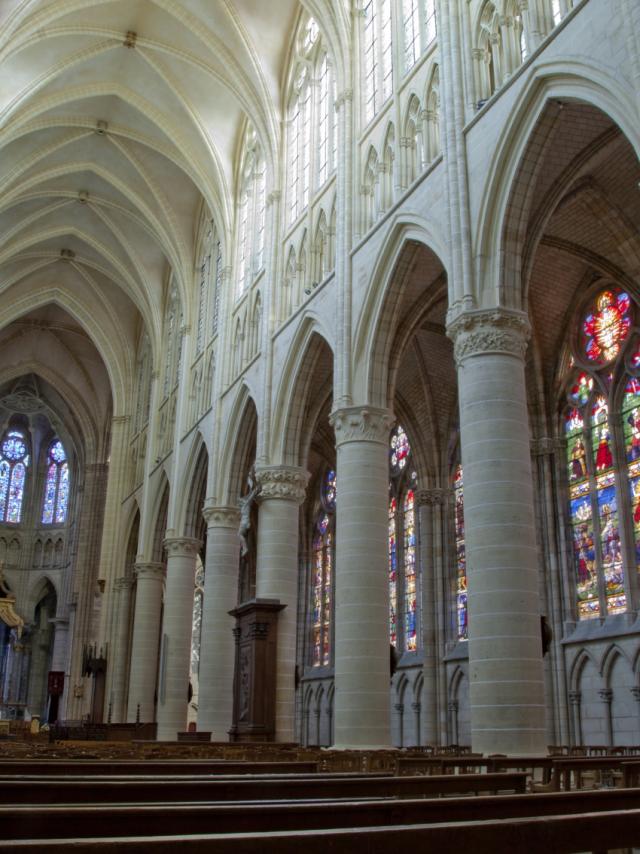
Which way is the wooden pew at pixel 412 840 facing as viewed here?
away from the camera

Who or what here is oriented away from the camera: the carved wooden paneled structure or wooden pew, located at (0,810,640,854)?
the wooden pew

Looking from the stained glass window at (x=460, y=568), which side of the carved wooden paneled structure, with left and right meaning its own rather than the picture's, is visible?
back

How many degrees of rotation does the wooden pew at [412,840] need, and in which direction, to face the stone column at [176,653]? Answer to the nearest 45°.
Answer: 0° — it already faces it

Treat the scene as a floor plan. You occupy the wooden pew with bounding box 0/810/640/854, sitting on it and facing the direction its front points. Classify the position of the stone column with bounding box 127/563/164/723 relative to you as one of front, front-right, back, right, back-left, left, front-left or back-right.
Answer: front

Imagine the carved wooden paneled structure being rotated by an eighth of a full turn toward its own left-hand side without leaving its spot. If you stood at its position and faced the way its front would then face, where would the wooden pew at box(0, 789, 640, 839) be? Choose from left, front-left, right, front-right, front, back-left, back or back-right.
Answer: front

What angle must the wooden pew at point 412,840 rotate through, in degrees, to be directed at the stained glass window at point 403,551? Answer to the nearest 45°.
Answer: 0° — it already faces it

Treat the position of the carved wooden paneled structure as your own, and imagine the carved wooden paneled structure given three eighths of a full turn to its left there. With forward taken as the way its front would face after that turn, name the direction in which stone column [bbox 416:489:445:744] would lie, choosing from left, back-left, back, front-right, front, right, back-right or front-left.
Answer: front-left

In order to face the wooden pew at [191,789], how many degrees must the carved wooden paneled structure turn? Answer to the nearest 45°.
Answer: approximately 45° to its left

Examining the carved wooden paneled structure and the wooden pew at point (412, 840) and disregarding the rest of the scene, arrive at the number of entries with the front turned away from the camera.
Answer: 1

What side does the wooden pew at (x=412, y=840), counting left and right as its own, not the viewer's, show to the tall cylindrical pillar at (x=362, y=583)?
front

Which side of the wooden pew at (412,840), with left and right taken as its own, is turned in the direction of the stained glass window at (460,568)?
front

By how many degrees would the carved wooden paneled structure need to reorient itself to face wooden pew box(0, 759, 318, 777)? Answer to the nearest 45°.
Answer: approximately 45° to its left

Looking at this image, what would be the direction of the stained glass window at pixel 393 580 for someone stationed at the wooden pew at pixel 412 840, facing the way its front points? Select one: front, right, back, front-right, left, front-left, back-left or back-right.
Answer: front

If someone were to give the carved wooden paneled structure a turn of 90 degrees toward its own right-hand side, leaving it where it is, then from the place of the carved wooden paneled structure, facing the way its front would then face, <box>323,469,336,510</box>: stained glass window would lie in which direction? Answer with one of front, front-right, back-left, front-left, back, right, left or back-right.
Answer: front-right

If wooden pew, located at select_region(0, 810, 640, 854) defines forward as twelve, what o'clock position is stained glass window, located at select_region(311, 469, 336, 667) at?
The stained glass window is roughly at 12 o'clock from the wooden pew.

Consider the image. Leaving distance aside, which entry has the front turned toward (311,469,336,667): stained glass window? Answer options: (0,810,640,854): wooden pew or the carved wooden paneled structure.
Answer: the wooden pew

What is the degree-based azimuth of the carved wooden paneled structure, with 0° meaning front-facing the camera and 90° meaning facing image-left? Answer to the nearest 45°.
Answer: approximately 45°
